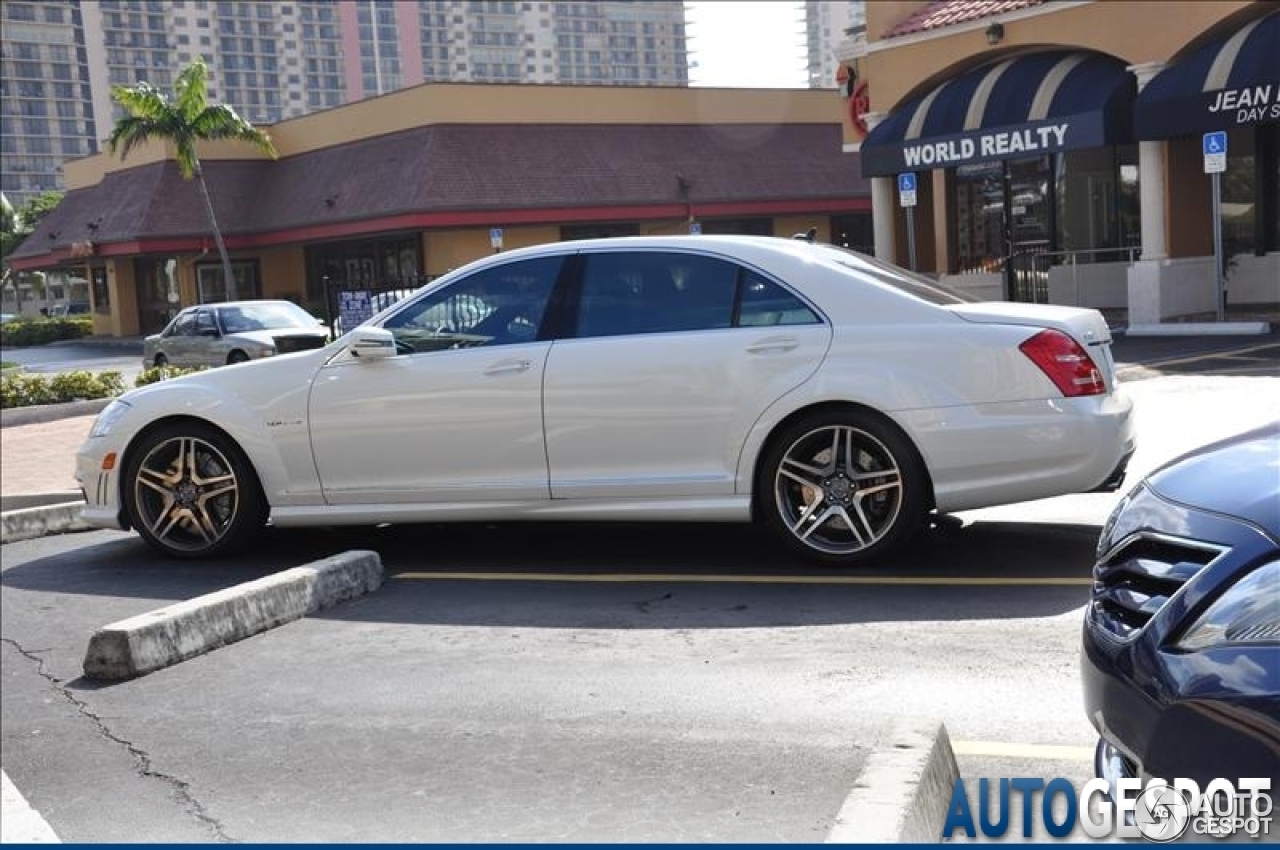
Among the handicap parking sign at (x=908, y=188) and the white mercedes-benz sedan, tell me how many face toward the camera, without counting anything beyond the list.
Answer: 1

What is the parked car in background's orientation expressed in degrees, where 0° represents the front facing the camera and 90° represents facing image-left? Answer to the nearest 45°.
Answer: approximately 315°

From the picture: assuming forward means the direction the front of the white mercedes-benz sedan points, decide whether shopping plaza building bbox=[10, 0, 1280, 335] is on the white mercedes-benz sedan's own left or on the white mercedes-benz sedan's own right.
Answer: on the white mercedes-benz sedan's own right

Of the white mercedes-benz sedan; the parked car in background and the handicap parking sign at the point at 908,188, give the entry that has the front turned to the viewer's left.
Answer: the white mercedes-benz sedan

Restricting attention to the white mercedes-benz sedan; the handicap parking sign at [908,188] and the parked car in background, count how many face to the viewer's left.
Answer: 1

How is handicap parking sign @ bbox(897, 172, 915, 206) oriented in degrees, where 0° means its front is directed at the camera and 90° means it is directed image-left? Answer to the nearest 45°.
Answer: approximately 0°

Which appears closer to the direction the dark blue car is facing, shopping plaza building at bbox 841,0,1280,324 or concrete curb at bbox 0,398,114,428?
the concrete curb

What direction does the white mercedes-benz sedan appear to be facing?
to the viewer's left

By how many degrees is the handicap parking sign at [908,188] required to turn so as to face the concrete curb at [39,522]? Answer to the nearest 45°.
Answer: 0° — it already faces it

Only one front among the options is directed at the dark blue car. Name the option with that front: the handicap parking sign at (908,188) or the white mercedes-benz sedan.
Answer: the handicap parking sign

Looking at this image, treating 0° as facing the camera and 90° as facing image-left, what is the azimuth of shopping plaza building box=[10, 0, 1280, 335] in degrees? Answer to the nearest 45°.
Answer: approximately 45°
